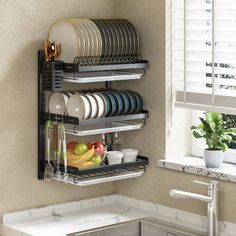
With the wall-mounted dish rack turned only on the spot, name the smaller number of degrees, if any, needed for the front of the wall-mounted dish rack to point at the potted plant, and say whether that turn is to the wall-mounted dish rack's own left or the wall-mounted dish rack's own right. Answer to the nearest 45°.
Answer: approximately 45° to the wall-mounted dish rack's own left

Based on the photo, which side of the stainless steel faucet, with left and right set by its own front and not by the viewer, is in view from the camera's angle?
left

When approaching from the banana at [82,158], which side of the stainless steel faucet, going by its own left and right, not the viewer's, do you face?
front

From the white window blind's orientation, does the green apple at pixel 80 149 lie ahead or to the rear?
ahead

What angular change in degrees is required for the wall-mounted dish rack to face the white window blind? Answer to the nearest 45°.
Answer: approximately 45° to its left

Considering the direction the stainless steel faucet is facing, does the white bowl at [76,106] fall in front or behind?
in front

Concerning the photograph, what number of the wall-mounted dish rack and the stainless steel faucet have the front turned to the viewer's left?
1

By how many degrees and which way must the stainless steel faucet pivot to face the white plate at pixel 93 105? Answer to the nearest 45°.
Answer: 0° — it already faces it
